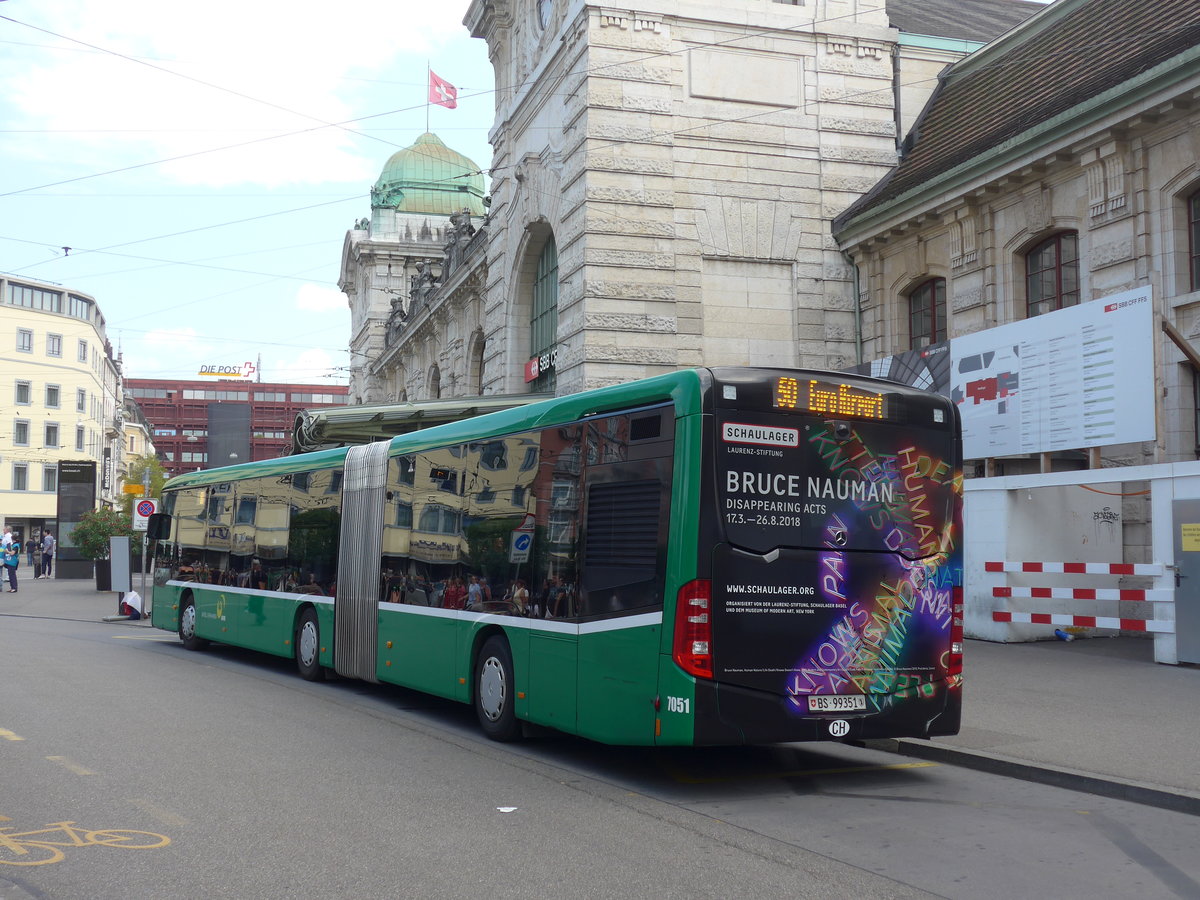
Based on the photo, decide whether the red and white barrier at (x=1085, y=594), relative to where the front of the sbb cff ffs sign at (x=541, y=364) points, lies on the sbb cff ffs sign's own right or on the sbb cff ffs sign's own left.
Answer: on the sbb cff ffs sign's own left

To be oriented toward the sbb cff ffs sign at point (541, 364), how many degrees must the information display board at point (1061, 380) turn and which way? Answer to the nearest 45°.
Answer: approximately 90° to its right

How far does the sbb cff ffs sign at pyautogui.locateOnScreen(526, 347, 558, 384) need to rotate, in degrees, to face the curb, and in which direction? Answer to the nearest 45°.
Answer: approximately 45° to its left

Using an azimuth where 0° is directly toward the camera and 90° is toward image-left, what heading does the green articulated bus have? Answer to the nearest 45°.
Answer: approximately 135°

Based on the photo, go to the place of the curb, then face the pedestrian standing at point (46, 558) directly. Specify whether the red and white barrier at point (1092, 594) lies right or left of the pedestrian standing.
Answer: right

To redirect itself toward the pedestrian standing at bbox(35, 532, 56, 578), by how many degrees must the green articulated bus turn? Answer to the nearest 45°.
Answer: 0° — it already faces them

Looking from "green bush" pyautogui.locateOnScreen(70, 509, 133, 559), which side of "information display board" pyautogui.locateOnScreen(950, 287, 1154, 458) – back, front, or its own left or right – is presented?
right

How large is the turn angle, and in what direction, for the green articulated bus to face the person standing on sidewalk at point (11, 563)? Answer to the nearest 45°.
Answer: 0° — it already faces them

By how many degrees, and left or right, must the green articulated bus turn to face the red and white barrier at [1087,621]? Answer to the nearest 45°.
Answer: approximately 90° to its right

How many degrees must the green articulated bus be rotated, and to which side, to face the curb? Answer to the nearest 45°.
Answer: approximately 135° to its right
